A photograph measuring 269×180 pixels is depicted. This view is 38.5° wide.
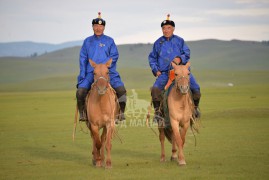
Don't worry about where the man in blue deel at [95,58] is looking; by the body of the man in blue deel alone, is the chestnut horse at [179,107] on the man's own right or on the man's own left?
on the man's own left

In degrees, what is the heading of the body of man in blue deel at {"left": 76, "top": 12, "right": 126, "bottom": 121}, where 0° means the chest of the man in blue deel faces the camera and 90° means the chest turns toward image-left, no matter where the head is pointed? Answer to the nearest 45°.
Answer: approximately 0°

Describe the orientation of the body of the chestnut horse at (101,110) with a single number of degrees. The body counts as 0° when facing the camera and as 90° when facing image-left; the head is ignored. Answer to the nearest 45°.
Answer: approximately 0°

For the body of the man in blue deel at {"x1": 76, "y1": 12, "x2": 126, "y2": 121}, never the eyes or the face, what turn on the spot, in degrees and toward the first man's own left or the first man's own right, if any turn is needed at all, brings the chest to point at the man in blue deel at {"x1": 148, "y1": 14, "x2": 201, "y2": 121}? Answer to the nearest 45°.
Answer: approximately 90° to the first man's own left

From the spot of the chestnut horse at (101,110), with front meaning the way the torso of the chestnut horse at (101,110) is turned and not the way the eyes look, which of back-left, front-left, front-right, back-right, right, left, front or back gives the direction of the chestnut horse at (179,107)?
left
